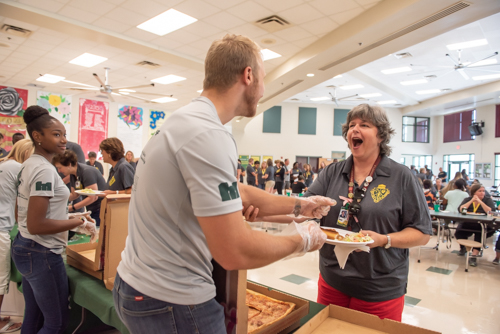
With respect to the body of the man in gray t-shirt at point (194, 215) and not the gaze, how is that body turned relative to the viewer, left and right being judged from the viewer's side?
facing away from the viewer and to the right of the viewer

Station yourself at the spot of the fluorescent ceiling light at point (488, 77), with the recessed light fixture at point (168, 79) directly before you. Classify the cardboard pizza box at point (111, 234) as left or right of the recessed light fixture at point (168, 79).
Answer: left

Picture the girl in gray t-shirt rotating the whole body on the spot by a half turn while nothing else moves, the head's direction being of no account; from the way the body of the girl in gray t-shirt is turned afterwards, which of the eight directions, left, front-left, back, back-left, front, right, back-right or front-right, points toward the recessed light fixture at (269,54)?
back-right

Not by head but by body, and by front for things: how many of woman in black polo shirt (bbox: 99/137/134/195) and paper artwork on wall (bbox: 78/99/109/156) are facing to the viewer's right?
0

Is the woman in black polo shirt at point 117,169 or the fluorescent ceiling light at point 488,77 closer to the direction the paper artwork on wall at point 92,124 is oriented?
the woman in black polo shirt

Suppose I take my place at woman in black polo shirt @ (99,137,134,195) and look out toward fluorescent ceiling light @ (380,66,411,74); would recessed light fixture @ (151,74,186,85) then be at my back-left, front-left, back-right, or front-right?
front-left

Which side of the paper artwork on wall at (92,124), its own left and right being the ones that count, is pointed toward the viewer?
front

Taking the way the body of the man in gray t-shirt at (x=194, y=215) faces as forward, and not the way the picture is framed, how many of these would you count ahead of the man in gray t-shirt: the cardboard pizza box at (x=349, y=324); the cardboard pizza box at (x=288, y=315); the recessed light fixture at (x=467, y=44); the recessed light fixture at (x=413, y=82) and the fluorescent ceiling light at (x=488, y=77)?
5

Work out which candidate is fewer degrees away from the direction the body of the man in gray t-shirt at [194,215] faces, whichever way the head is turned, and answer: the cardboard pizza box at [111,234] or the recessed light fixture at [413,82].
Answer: the recessed light fixture

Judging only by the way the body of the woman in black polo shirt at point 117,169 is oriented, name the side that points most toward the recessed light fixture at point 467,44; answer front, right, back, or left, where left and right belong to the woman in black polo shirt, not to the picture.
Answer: back

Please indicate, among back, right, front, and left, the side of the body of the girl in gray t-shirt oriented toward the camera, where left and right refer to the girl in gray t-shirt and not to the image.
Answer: right

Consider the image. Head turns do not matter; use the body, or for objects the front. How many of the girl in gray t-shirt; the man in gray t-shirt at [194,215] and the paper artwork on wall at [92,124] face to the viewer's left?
0

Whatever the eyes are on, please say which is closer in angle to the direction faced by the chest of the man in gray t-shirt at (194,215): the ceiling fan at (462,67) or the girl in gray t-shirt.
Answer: the ceiling fan
